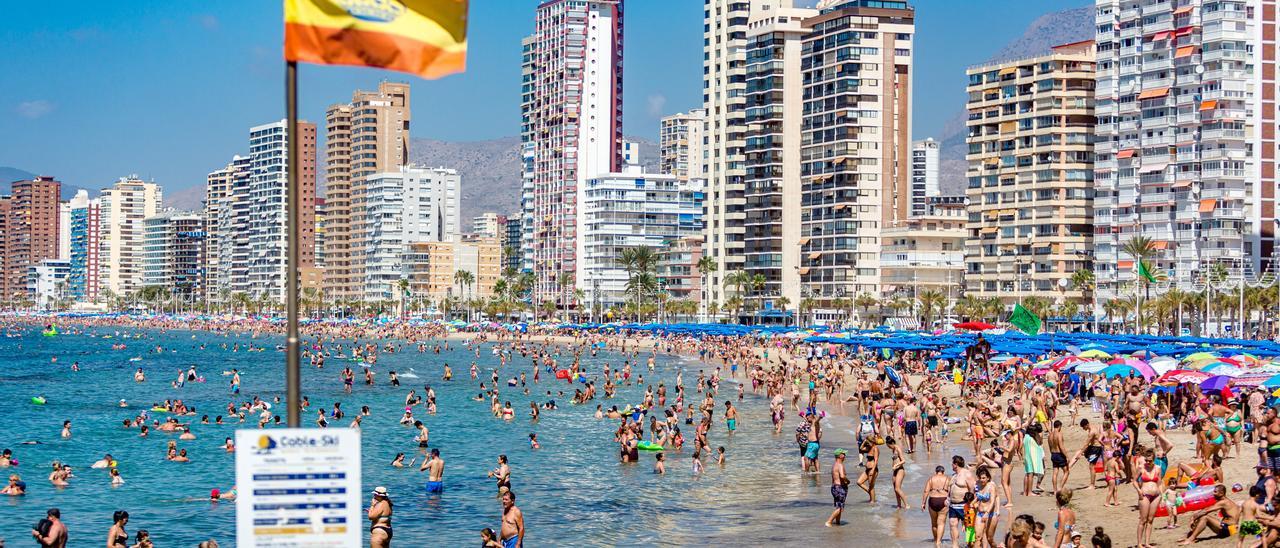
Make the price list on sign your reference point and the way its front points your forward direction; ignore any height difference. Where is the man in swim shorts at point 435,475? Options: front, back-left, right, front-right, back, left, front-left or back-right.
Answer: back

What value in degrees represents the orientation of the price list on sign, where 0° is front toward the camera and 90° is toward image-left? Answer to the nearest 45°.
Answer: approximately 0°
